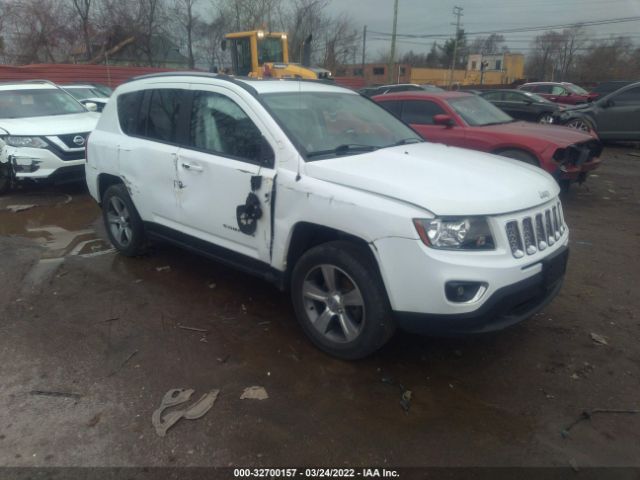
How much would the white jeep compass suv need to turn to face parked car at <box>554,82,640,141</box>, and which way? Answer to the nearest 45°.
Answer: approximately 90° to its left

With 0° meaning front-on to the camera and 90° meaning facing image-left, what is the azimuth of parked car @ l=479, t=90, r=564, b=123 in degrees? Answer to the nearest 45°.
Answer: approximately 315°

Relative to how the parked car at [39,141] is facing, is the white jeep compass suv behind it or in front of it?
in front

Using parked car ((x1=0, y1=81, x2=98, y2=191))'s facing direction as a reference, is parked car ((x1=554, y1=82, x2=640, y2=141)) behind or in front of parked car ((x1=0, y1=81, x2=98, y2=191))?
in front

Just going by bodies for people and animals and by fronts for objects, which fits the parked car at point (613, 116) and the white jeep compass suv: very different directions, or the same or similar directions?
very different directions

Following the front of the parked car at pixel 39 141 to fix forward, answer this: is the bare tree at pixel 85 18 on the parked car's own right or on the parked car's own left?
on the parked car's own left

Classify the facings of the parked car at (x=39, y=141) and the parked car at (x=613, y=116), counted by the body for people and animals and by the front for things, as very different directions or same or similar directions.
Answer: very different directions

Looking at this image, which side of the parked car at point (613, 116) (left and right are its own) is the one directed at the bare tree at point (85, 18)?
front

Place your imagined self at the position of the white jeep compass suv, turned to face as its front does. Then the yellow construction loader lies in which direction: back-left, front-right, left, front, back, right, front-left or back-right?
back-left

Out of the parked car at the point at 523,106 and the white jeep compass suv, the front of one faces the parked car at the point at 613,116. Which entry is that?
the parked car at the point at 523,106
